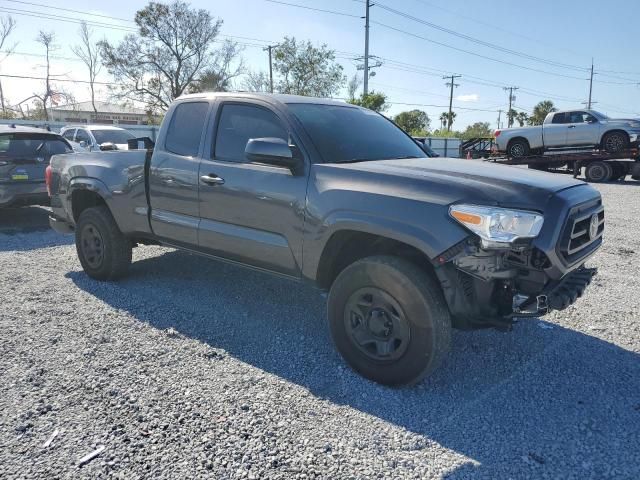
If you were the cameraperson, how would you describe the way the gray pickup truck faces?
facing the viewer and to the right of the viewer

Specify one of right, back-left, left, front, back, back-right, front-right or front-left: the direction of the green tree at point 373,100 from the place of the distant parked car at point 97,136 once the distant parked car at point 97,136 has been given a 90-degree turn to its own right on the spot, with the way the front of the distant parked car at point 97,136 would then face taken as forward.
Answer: back

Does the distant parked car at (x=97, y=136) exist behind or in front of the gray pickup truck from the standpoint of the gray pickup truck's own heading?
behind

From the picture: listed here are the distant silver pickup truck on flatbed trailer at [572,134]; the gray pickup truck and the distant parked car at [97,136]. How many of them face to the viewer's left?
0

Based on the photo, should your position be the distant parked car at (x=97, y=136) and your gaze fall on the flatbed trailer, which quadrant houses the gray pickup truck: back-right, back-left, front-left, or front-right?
front-right

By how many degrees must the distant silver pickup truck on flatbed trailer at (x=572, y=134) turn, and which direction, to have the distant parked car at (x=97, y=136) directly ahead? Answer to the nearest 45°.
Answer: approximately 135° to its right

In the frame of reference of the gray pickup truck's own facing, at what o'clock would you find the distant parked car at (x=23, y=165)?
The distant parked car is roughly at 6 o'clock from the gray pickup truck.

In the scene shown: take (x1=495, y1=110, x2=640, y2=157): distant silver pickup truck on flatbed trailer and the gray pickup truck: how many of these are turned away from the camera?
0

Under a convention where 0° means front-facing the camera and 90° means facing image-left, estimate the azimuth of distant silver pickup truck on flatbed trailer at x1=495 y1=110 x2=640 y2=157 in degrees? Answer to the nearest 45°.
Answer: approximately 270°

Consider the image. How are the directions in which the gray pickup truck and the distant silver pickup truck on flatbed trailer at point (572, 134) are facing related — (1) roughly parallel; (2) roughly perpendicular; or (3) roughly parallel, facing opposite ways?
roughly parallel

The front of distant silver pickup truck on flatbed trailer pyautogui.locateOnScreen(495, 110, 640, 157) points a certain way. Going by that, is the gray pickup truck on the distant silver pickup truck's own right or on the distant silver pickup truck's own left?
on the distant silver pickup truck's own right
